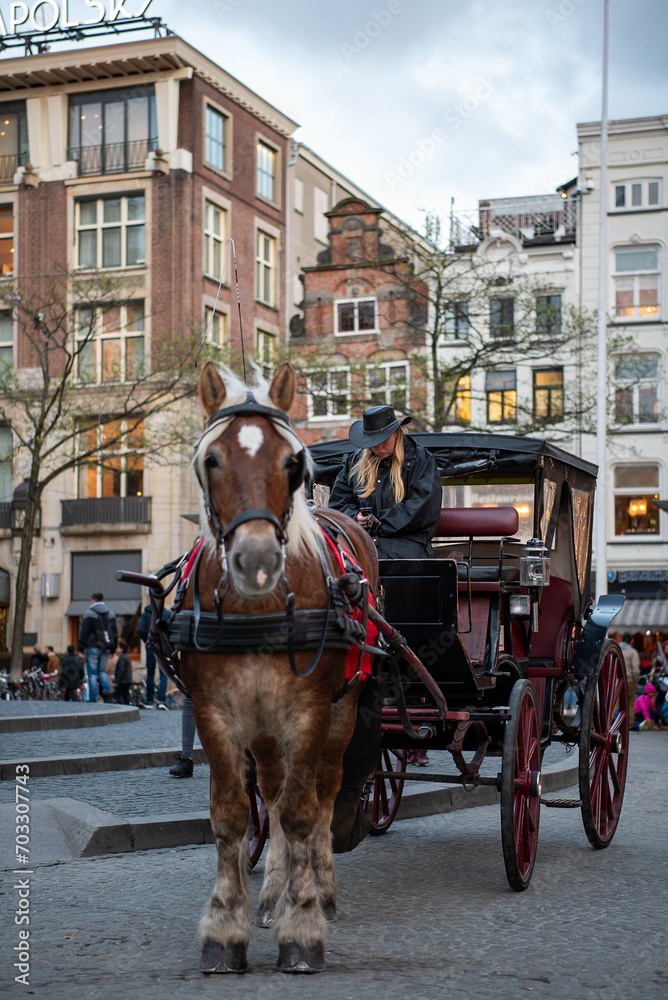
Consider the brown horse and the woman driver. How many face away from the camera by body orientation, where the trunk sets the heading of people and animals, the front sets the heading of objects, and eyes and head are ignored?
0

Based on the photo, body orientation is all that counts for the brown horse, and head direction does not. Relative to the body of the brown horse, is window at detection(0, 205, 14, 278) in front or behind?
behind

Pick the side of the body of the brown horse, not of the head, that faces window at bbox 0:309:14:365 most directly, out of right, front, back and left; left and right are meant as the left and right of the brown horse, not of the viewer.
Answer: back

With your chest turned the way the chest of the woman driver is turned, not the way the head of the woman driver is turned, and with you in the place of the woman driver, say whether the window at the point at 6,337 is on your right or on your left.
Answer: on your right

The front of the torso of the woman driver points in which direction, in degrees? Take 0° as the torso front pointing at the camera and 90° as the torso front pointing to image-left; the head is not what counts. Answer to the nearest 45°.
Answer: approximately 45°

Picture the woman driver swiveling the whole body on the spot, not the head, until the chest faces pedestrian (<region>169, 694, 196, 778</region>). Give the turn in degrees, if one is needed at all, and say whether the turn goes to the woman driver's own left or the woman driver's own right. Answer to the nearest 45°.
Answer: approximately 90° to the woman driver's own right

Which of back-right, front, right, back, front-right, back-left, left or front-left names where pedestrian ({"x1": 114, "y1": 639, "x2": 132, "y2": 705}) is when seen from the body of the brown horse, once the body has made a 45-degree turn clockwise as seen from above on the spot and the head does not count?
back-right

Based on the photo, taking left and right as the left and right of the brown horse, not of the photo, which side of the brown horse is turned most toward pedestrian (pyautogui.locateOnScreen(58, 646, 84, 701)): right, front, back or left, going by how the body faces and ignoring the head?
back

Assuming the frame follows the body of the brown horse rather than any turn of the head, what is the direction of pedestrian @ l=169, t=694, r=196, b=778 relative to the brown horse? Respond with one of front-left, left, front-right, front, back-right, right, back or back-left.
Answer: back

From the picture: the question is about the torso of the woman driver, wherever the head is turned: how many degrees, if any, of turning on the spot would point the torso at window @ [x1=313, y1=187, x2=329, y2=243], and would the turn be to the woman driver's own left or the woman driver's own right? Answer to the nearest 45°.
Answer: approximately 135° to the woman driver's own right

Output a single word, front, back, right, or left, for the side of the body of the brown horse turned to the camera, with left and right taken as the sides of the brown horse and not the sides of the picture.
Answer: front

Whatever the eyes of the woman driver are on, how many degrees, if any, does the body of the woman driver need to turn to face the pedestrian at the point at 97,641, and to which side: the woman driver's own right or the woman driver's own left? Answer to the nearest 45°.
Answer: approximately 135° to the woman driver's own right

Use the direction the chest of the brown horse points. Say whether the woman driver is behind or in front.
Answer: behind

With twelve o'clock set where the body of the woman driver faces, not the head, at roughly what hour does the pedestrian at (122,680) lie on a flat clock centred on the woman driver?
The pedestrian is roughly at 4 o'clock from the woman driver.

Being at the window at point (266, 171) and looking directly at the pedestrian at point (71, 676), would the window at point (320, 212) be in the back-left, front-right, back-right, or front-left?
back-left

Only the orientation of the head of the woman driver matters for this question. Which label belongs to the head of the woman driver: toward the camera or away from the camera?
toward the camera
